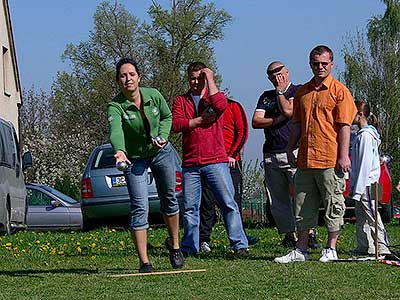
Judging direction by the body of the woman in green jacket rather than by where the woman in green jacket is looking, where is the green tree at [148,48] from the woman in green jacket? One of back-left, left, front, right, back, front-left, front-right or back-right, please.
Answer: back

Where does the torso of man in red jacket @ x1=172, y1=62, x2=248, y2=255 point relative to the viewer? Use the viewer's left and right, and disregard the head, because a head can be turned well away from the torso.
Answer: facing the viewer

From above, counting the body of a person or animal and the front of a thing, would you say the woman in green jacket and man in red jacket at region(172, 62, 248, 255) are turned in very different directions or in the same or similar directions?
same or similar directions

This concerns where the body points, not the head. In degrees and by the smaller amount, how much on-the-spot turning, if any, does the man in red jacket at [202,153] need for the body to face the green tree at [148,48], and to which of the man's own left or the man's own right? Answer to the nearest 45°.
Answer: approximately 180°

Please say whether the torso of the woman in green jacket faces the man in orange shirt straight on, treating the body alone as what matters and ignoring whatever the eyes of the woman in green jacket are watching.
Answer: no

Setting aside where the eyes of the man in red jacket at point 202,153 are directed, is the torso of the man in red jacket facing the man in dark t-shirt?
no

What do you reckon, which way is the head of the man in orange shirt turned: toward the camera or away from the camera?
toward the camera

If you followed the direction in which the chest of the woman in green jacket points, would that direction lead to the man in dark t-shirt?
no

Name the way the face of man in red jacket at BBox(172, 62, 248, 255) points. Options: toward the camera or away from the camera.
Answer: toward the camera

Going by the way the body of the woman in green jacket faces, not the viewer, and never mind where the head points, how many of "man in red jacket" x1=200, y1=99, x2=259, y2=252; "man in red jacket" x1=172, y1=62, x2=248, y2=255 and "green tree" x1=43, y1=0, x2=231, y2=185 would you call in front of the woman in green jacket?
0

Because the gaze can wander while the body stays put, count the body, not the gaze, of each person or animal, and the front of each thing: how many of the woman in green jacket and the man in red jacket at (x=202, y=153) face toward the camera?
2

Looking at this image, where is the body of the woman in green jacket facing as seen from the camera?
toward the camera
